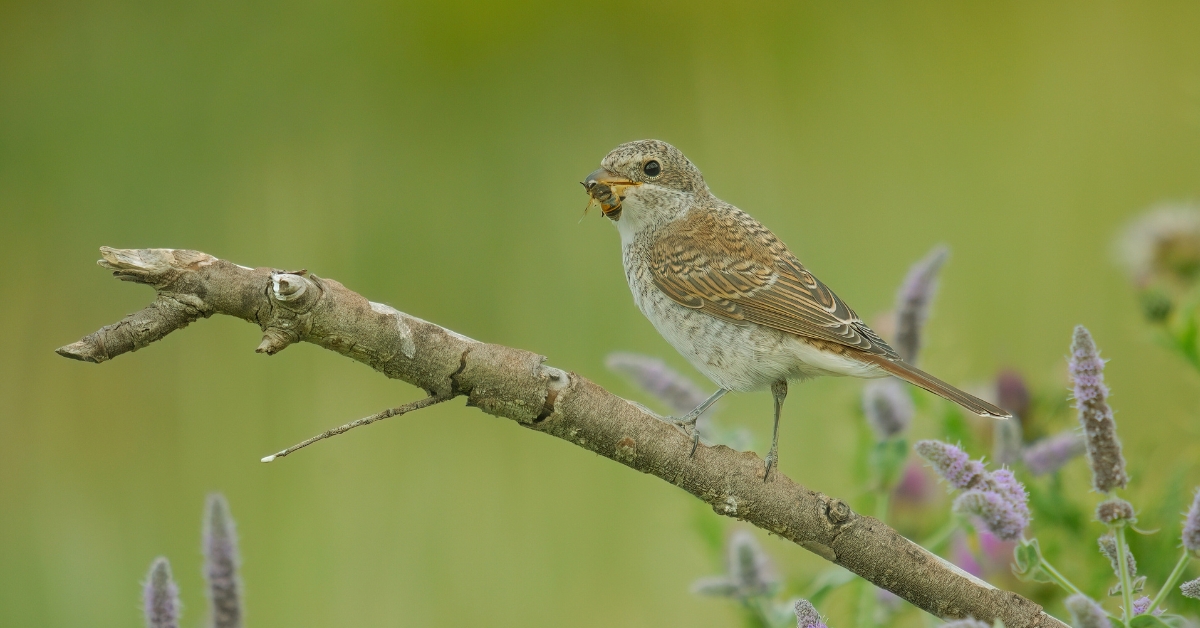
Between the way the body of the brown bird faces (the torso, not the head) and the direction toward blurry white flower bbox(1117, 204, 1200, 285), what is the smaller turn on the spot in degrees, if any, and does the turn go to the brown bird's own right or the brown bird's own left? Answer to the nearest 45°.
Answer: approximately 135° to the brown bird's own right

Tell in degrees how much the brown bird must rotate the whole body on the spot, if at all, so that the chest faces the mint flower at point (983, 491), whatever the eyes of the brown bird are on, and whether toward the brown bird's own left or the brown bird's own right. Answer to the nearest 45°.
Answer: approximately 180°

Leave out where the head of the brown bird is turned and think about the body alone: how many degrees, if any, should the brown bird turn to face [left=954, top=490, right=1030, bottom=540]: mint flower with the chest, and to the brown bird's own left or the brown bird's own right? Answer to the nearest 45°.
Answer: approximately 90° to the brown bird's own left

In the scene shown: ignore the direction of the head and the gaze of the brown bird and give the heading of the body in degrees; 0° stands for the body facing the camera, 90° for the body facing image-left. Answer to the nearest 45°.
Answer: approximately 90°

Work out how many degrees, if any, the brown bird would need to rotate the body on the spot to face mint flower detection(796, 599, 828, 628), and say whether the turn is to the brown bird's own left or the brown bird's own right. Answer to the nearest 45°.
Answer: approximately 90° to the brown bird's own left

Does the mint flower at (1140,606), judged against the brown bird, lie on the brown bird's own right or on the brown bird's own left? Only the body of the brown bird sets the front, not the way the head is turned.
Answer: on the brown bird's own left

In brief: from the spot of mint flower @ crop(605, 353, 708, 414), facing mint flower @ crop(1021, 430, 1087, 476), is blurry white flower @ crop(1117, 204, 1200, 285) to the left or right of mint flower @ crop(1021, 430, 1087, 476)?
left

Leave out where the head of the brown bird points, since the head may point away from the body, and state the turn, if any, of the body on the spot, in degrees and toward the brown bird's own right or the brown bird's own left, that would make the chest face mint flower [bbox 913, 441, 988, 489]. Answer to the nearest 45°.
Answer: approximately 180°
